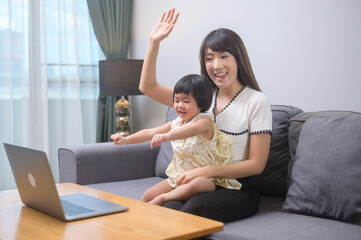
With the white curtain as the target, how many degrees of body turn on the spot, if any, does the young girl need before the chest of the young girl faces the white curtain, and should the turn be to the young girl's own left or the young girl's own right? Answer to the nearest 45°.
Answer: approximately 90° to the young girl's own right

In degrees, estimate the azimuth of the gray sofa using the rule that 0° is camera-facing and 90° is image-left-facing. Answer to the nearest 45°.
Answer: approximately 45°

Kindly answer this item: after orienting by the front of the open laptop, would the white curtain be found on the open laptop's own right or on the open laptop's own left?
on the open laptop's own left

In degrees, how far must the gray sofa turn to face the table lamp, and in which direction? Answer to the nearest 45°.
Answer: approximately 90° to its right

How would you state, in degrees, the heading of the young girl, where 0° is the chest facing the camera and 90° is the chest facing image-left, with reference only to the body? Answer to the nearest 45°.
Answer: approximately 45°

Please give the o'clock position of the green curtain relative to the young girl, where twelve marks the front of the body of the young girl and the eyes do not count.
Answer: The green curtain is roughly at 4 o'clock from the young girl.

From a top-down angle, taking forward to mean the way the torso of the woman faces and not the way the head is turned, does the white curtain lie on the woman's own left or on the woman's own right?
on the woman's own right

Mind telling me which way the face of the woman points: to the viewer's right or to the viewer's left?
to the viewer's left
